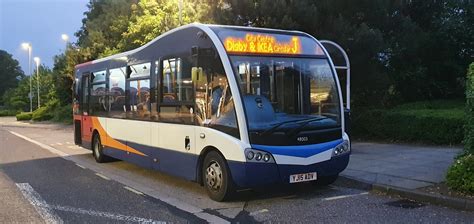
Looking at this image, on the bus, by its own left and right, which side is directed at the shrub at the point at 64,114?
back

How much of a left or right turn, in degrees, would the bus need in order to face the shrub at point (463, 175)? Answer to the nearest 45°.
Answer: approximately 45° to its left

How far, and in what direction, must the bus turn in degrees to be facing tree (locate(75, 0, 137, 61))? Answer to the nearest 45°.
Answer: approximately 135° to its left

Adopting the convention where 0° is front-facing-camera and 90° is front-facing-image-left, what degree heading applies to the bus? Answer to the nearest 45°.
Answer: approximately 315°

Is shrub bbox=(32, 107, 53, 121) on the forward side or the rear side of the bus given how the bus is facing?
on the rear side

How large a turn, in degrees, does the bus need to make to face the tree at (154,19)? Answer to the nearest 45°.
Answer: approximately 135° to its left
